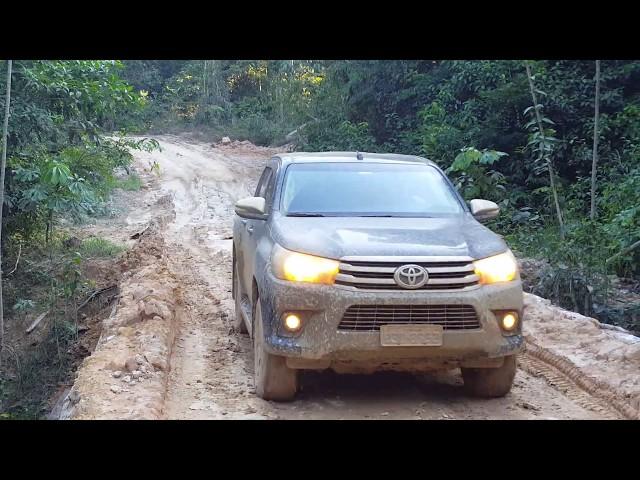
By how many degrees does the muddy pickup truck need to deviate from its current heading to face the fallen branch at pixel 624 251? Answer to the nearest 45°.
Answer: approximately 135° to its left

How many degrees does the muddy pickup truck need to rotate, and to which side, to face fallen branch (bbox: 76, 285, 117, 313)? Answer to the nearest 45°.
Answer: approximately 135° to its right

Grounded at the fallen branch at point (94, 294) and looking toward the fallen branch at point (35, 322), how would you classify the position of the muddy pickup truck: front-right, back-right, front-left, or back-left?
back-left

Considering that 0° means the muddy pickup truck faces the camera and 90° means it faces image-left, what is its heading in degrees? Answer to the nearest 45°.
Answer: approximately 0°
